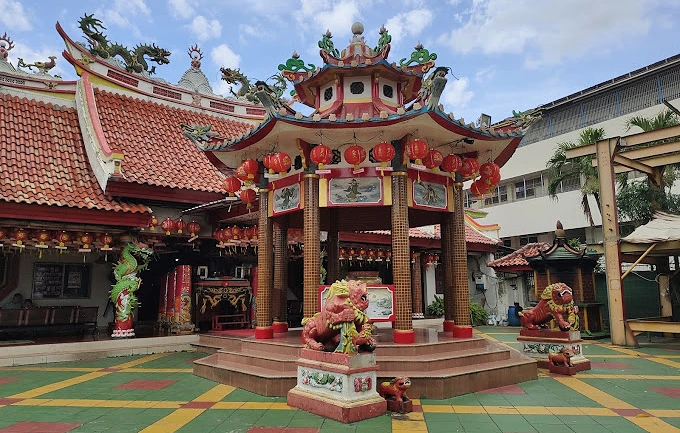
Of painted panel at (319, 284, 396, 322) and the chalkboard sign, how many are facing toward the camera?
2

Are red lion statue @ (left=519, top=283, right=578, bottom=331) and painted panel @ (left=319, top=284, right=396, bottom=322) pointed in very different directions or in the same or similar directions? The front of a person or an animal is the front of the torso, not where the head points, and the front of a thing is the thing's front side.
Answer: same or similar directions

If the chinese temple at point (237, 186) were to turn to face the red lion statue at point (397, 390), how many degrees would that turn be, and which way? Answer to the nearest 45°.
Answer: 0° — it already faces it

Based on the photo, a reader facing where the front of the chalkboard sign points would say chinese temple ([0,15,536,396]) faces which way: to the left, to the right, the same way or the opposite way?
the same way

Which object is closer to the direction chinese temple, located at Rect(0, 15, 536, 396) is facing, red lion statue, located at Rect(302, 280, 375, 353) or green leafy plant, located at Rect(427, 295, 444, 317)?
the red lion statue

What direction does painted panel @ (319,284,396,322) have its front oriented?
toward the camera

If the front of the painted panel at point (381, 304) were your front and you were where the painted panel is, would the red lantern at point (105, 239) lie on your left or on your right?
on your right

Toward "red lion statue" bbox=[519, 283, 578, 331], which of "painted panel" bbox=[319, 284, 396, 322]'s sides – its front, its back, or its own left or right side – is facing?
left

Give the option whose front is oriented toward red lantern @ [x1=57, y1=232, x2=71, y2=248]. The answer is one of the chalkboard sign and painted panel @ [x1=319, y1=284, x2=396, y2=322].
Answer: the chalkboard sign

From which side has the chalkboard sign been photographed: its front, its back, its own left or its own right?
front

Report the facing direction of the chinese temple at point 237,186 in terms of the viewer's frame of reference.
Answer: facing the viewer and to the right of the viewer

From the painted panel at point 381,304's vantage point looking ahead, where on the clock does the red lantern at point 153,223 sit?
The red lantern is roughly at 4 o'clock from the painted panel.

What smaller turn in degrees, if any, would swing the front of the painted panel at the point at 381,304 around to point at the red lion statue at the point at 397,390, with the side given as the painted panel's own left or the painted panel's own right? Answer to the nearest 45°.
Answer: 0° — it already faces it
